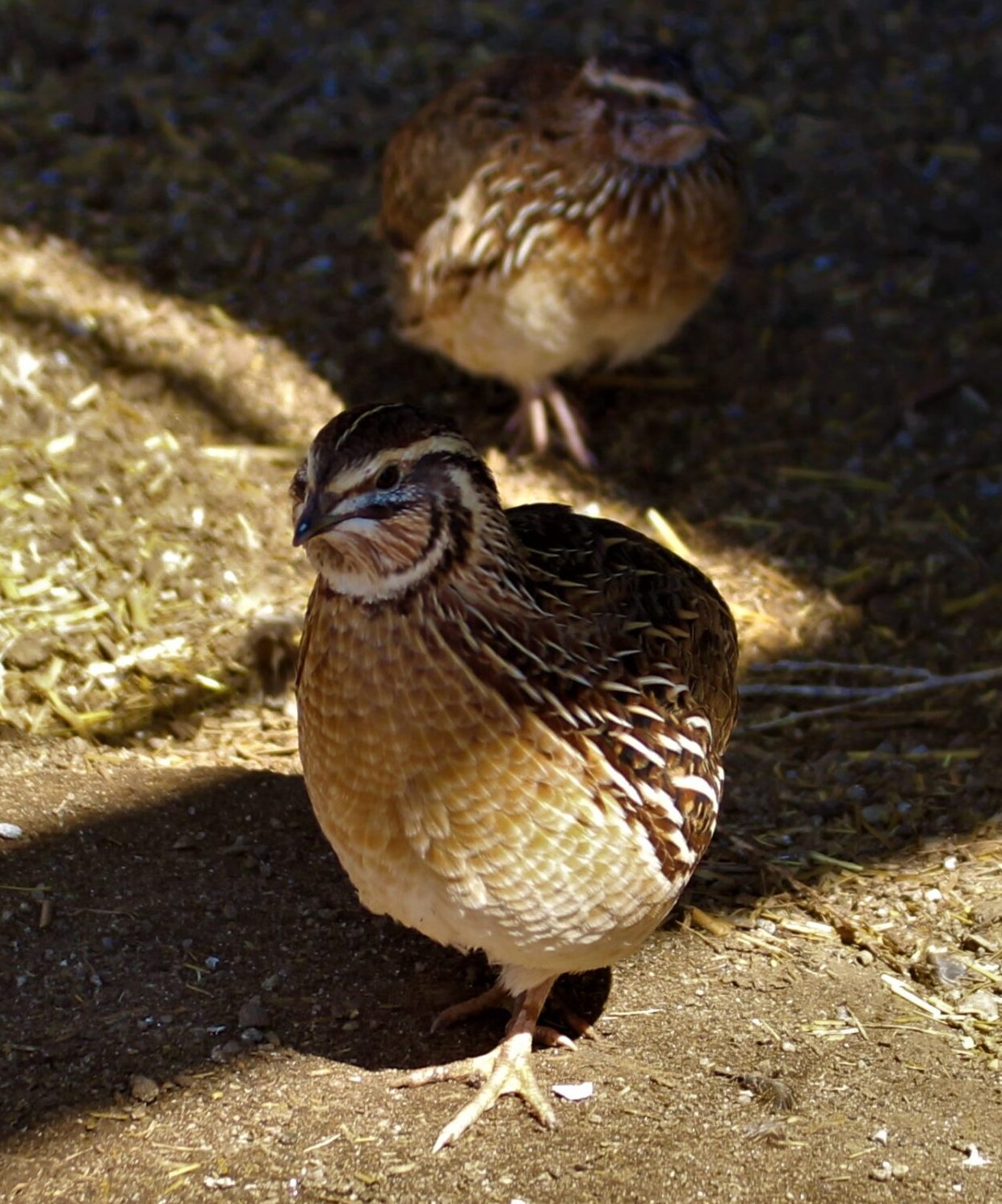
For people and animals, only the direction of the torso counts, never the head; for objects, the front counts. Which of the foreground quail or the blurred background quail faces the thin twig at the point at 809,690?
the blurred background quail

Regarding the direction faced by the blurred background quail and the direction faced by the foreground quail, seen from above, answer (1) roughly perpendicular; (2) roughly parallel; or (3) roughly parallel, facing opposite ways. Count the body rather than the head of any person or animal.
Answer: roughly perpendicular

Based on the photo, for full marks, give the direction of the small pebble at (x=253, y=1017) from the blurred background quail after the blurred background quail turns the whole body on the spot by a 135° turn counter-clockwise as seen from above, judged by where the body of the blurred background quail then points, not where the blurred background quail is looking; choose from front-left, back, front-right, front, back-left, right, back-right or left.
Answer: back

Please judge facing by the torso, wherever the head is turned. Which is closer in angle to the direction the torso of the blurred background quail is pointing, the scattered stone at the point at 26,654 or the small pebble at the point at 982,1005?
the small pebble

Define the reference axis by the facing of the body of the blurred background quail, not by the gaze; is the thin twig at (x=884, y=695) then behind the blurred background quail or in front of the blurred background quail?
in front

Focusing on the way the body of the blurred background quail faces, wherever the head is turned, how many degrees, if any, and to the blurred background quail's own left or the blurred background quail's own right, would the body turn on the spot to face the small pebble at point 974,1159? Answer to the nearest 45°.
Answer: approximately 45° to the blurred background quail's own right

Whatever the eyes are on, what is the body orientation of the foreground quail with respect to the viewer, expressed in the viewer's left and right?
facing the viewer and to the left of the viewer

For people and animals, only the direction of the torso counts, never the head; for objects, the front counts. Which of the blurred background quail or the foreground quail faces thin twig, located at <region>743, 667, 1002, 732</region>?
the blurred background quail

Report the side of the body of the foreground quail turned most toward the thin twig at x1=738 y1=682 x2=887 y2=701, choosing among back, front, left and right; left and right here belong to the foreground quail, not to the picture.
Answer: back

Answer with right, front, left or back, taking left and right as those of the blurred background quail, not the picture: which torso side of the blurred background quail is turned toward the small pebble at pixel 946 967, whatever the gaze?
front

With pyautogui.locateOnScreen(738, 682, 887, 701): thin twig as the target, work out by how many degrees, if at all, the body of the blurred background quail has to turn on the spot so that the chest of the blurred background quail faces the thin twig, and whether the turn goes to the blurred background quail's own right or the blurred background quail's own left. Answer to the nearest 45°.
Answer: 0° — it already faces it

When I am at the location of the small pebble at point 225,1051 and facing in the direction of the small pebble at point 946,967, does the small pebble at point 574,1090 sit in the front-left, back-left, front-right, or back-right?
front-right

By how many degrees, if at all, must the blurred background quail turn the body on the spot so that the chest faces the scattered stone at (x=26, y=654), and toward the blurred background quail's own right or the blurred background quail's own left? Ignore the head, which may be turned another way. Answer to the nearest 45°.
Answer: approximately 90° to the blurred background quail's own right

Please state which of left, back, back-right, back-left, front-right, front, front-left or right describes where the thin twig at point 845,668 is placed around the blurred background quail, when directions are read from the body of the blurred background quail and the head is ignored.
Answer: front

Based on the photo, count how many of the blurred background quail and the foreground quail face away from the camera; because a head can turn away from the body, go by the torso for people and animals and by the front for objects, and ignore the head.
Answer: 0

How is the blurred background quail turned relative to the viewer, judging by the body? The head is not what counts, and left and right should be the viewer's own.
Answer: facing the viewer and to the right of the viewer
